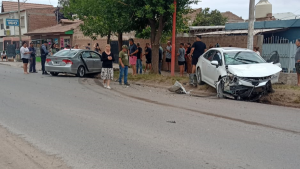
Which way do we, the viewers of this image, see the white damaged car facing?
facing the viewer and to the right of the viewer

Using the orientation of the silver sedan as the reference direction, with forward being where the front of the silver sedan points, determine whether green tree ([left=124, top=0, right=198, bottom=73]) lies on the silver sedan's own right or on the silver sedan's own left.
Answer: on the silver sedan's own right

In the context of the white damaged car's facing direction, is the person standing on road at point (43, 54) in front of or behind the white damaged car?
behind

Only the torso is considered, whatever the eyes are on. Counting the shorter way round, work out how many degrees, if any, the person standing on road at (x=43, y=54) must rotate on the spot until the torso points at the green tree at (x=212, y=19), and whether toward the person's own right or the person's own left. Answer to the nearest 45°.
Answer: approximately 45° to the person's own left
